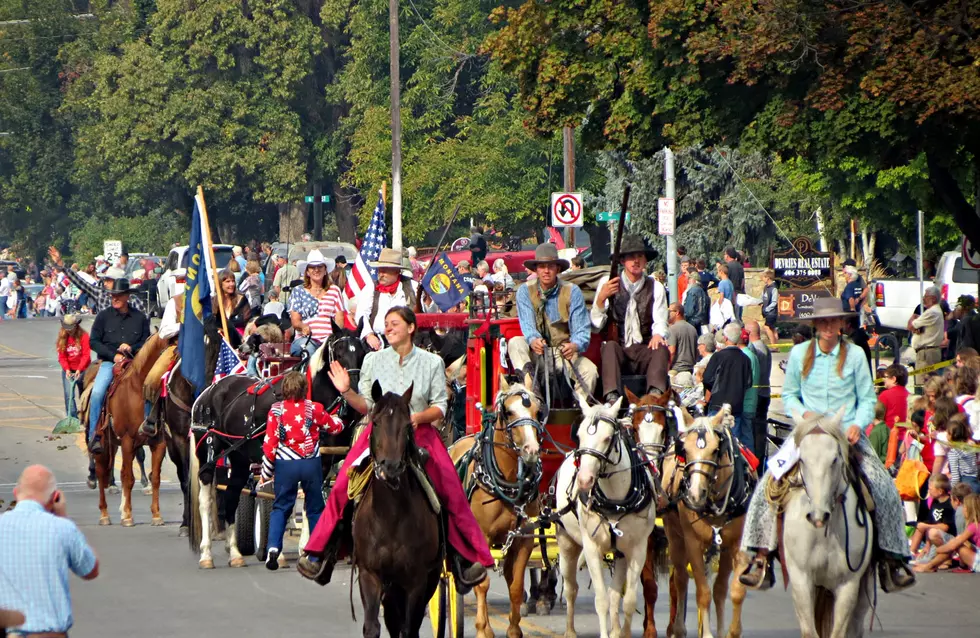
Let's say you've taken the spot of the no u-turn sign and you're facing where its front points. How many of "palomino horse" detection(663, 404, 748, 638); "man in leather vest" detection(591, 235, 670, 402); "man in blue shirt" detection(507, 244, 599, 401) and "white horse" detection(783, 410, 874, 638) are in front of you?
4

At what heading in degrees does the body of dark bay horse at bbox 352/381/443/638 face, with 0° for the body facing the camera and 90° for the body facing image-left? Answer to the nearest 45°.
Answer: approximately 0°

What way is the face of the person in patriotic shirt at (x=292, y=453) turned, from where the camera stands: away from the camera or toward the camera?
away from the camera

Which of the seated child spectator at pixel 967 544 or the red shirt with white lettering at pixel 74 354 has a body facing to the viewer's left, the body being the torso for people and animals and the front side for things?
the seated child spectator

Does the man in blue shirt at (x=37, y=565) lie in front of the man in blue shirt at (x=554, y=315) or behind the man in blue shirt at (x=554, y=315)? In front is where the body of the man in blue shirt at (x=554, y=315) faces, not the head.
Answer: in front

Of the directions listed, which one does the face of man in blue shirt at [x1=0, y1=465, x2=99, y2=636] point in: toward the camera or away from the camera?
away from the camera
